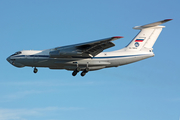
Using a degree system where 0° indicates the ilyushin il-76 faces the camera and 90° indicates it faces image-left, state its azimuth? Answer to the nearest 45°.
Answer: approximately 90°
